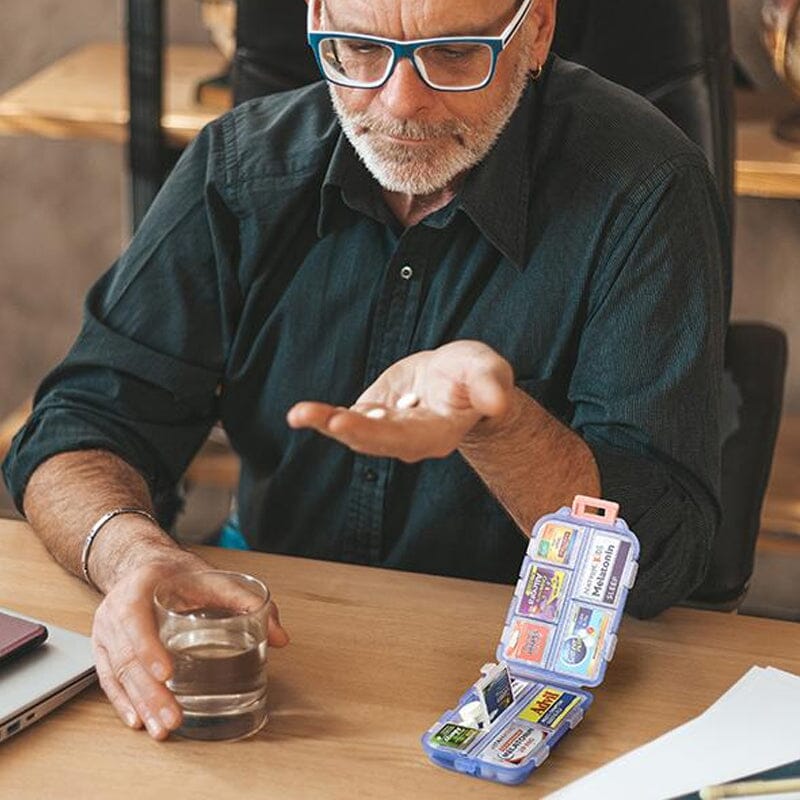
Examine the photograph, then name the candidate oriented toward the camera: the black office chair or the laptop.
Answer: the black office chair

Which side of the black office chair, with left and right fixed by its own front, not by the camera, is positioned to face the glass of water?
front

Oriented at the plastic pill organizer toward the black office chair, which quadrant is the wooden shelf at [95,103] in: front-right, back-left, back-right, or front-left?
front-left

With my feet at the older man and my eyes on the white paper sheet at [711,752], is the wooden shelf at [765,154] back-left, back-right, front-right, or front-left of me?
back-left

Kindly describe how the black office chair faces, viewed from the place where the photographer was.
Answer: facing the viewer

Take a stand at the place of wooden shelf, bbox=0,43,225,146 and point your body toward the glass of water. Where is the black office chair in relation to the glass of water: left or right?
left
